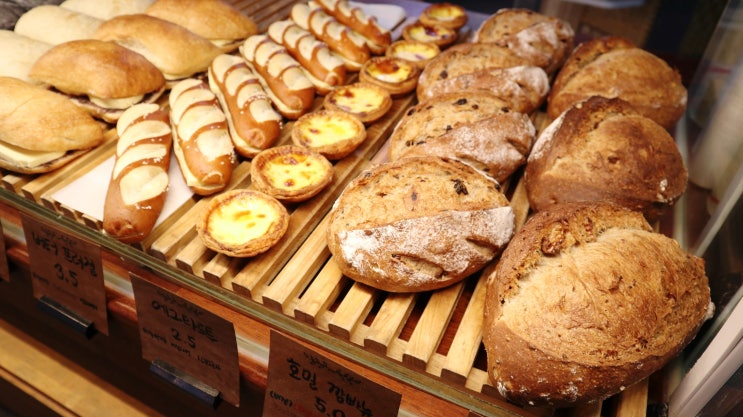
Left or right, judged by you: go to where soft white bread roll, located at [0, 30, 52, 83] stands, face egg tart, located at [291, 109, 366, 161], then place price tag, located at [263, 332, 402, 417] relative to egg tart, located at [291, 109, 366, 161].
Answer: right

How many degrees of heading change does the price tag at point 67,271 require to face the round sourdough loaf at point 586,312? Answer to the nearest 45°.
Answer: approximately 90° to its left

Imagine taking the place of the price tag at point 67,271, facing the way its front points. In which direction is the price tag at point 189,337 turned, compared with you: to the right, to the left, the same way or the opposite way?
the same way

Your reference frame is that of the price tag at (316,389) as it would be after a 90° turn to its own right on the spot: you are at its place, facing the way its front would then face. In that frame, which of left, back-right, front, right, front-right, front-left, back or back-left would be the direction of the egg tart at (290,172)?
front-right

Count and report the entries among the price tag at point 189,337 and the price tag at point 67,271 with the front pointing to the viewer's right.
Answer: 0

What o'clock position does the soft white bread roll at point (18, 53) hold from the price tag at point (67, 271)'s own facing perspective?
The soft white bread roll is roughly at 5 o'clock from the price tag.

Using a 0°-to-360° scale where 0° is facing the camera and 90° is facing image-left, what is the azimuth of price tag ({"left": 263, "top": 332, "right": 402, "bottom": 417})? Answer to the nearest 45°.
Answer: approximately 45°

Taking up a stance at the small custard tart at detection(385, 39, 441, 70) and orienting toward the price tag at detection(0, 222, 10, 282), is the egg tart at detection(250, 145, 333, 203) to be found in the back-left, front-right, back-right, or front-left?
front-left

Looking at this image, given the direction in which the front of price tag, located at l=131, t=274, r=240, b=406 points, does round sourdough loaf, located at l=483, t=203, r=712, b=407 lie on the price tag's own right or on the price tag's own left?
on the price tag's own left

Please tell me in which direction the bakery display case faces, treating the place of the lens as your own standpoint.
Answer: facing the viewer and to the left of the viewer

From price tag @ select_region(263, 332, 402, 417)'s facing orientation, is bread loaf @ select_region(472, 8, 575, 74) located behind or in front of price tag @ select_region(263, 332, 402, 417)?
behind

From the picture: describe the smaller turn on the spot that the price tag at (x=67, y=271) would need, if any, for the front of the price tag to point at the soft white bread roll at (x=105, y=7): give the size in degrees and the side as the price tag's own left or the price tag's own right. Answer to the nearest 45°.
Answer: approximately 180°

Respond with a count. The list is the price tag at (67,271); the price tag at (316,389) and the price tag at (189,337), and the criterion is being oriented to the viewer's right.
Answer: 0

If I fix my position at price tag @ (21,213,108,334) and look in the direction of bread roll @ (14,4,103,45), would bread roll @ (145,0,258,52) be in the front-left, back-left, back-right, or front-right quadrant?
front-right

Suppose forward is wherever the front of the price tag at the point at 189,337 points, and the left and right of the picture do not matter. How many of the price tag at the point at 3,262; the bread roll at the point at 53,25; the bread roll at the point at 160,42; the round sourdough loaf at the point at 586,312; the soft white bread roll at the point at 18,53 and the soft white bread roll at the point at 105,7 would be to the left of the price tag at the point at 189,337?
1

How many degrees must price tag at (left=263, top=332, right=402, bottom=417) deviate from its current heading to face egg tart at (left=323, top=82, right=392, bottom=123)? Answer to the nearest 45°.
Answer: approximately 135° to its right

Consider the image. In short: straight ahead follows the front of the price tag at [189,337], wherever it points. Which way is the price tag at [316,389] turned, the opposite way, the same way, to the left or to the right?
the same way
